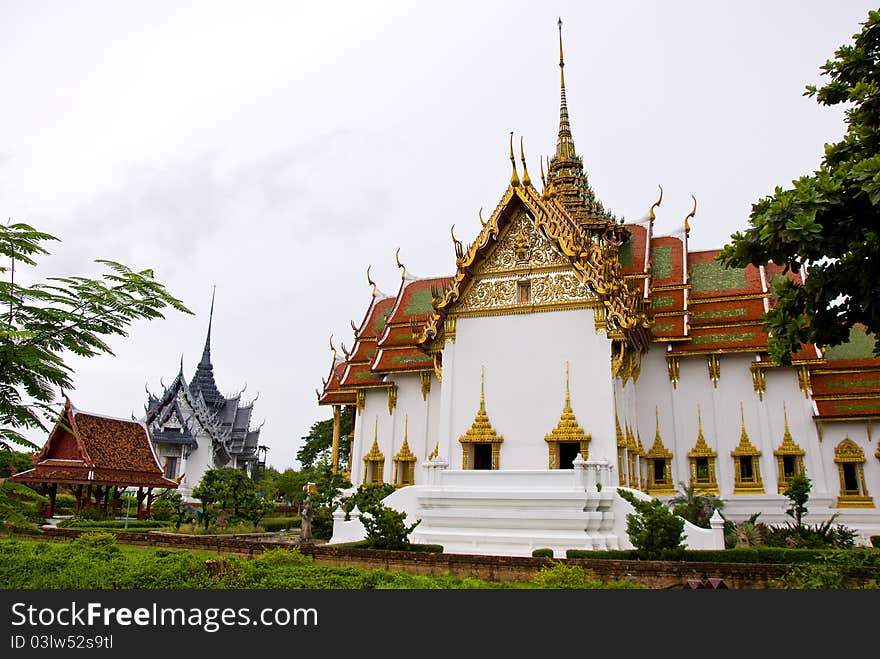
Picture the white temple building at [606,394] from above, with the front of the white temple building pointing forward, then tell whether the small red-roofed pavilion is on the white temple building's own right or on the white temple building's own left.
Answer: on the white temple building's own right

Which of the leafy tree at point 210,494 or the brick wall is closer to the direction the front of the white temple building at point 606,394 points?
the brick wall

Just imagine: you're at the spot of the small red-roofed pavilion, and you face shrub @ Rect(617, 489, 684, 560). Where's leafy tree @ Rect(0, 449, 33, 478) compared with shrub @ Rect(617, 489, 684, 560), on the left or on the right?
right

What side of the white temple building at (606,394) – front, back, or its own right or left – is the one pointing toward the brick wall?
front

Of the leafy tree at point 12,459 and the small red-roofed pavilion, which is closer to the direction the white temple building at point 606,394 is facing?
the leafy tree

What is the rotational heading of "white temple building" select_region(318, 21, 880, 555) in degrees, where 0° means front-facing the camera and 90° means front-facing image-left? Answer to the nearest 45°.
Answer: approximately 0°

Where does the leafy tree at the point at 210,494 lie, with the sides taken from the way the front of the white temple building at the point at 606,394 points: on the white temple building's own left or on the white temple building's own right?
on the white temple building's own right

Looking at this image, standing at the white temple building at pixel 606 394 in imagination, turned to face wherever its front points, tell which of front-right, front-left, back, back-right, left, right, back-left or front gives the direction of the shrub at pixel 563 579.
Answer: front
